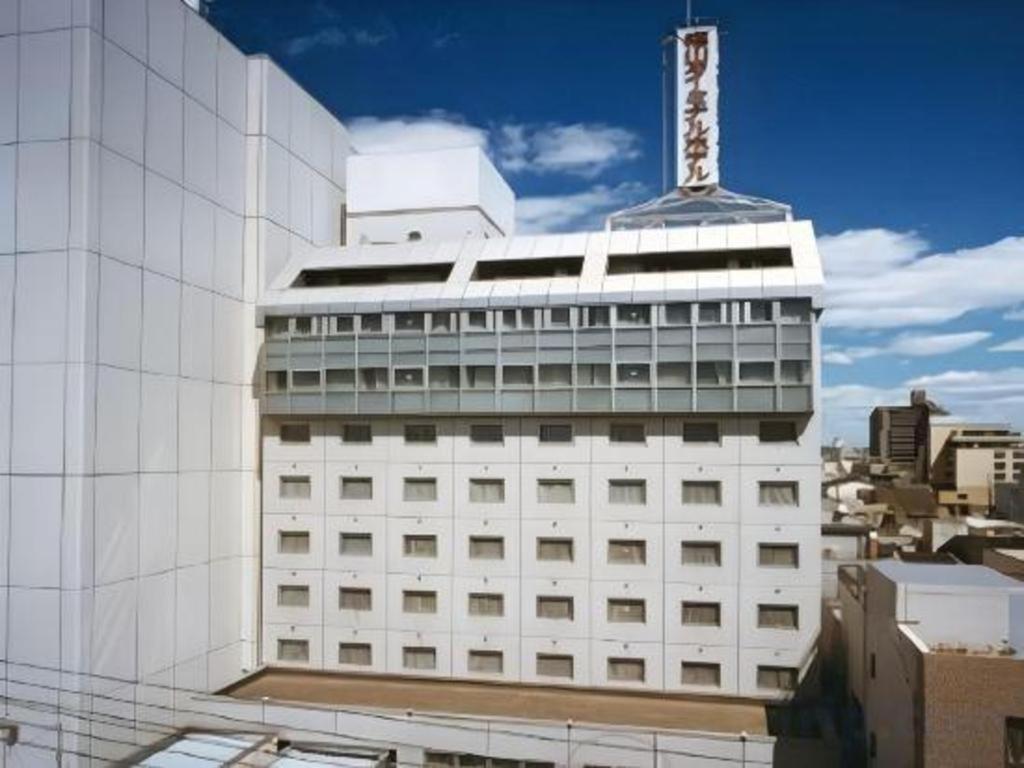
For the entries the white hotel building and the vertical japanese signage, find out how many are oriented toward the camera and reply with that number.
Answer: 2

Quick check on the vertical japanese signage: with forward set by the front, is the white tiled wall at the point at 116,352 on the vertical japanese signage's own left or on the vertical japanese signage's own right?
on the vertical japanese signage's own right

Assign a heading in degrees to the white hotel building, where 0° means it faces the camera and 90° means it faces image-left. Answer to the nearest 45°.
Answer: approximately 0°

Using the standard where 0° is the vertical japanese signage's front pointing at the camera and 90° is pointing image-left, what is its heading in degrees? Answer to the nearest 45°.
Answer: approximately 0°
